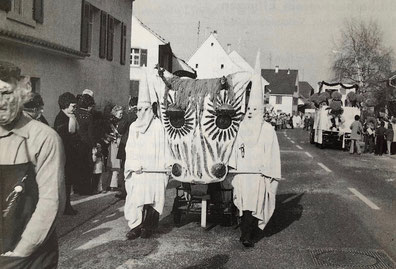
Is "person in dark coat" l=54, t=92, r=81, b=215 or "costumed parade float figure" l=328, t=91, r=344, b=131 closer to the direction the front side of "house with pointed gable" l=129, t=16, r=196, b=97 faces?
the person in dark coat

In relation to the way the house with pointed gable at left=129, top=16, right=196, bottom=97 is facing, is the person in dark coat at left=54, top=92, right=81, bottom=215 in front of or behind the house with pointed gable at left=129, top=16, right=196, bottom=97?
in front

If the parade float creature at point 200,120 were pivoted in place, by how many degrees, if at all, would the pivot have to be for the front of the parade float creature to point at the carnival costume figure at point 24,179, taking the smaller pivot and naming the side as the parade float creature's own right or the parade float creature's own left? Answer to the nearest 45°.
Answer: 0° — it already faces it

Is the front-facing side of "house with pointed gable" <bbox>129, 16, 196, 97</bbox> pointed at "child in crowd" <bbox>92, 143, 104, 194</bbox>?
yes

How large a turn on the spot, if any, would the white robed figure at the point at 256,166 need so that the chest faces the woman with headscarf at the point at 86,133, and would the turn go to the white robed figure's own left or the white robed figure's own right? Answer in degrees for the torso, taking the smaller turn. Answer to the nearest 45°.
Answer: approximately 90° to the white robed figure's own right

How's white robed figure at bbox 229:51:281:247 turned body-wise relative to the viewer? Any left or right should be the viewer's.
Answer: facing the viewer and to the left of the viewer

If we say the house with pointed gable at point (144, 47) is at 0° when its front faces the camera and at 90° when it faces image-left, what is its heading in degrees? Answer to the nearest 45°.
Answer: approximately 0°

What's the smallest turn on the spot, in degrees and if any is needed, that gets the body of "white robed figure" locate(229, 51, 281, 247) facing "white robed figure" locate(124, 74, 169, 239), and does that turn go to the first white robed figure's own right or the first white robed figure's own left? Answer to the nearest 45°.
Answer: approximately 45° to the first white robed figure's own right

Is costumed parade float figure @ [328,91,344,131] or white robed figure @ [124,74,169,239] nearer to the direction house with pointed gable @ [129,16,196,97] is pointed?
the white robed figure

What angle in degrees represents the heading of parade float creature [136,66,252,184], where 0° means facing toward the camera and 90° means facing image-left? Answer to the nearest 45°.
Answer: approximately 0°

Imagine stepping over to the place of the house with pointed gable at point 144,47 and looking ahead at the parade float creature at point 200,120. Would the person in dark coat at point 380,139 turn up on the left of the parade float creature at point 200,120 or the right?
left

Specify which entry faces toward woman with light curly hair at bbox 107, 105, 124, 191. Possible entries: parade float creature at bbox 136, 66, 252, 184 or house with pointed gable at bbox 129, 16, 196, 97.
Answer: the house with pointed gable
